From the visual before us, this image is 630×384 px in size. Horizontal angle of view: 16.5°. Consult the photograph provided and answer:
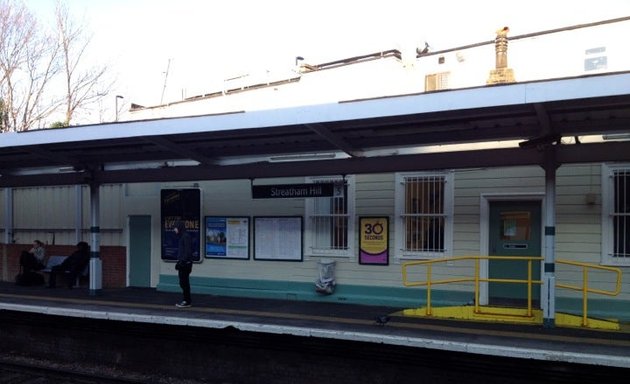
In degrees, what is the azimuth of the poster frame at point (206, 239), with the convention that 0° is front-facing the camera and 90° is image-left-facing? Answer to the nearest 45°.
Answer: approximately 0°

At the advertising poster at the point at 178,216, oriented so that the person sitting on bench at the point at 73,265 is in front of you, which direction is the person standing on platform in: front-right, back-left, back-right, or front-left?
back-left

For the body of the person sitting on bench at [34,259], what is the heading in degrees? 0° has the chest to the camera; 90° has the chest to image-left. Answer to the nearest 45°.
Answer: approximately 45°

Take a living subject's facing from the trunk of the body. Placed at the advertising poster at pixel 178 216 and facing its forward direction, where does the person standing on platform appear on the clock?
The person standing on platform is roughly at 12 o'clock from the advertising poster.

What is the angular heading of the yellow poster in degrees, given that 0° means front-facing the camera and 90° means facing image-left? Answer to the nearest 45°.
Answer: approximately 0°
